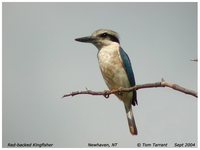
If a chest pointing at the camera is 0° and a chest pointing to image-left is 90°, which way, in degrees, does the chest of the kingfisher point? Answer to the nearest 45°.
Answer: approximately 45°
